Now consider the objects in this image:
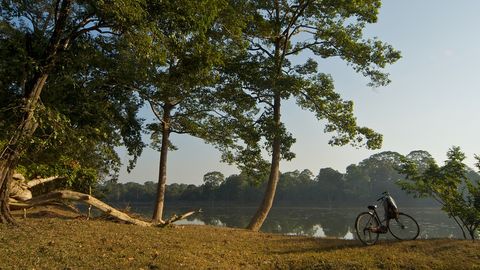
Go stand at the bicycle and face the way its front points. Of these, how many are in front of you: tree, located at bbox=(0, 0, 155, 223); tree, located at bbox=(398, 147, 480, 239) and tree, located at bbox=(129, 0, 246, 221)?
1

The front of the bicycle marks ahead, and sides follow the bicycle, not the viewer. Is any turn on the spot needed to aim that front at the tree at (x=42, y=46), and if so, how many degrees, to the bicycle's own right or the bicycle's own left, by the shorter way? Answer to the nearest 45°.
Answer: approximately 180°

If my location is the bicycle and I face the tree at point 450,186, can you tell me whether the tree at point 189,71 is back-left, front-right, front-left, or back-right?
back-left

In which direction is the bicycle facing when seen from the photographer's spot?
facing away from the viewer and to the right of the viewer

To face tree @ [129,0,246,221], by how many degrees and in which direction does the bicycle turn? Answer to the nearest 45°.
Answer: approximately 135° to its left

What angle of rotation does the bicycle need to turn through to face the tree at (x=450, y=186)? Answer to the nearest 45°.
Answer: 0° — it already faces it
